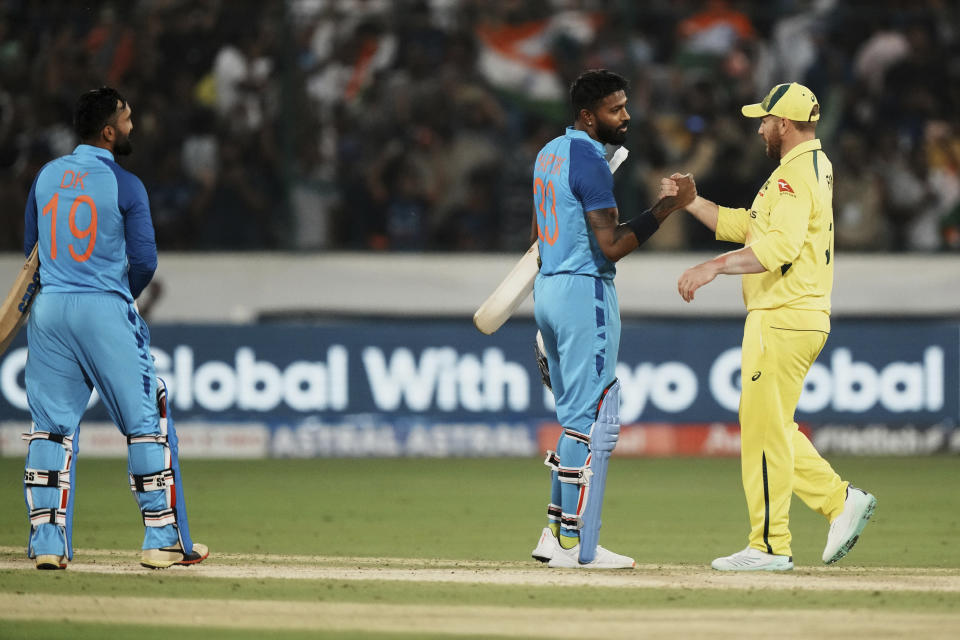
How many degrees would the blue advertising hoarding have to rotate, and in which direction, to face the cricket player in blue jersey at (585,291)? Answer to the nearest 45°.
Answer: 0° — it already faces them

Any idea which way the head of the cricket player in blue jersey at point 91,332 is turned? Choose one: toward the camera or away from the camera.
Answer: away from the camera

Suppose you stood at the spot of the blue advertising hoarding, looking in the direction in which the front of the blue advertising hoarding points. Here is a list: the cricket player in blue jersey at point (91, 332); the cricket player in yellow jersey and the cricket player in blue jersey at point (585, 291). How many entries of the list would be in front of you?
3

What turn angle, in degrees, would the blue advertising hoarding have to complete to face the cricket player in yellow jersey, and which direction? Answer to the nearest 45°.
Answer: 0° — it already faces them

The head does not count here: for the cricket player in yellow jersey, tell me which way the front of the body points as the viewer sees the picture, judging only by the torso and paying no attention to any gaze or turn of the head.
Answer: to the viewer's left

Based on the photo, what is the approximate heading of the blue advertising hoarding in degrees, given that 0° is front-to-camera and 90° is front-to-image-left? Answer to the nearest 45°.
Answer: approximately 0°

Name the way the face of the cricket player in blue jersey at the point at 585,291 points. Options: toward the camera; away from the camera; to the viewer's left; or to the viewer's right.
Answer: to the viewer's right

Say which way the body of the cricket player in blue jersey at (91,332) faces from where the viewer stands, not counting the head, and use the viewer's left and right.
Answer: facing away from the viewer and to the right of the viewer

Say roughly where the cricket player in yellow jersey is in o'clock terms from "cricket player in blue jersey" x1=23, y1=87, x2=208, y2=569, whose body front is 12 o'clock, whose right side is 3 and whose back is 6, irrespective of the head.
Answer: The cricket player in yellow jersey is roughly at 2 o'clock from the cricket player in blue jersey.

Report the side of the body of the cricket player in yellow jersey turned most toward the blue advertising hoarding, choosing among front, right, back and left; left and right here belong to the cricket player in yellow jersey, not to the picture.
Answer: right

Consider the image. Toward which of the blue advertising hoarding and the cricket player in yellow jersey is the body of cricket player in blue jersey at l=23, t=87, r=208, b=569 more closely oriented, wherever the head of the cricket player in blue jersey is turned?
the blue advertising hoarding

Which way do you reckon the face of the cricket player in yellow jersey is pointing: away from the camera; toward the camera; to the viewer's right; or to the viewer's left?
to the viewer's left

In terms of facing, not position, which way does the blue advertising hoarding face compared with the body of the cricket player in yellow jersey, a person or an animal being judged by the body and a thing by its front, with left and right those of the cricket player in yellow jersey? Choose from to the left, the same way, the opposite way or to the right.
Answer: to the left

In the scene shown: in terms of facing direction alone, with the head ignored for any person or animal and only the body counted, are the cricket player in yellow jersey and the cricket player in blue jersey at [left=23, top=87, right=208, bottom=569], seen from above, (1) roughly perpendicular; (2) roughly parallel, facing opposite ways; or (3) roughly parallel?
roughly perpendicular

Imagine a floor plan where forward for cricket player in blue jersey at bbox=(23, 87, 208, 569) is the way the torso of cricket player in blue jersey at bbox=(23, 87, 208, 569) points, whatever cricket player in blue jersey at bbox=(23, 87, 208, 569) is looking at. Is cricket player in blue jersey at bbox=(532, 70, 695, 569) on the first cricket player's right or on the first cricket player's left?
on the first cricket player's right
